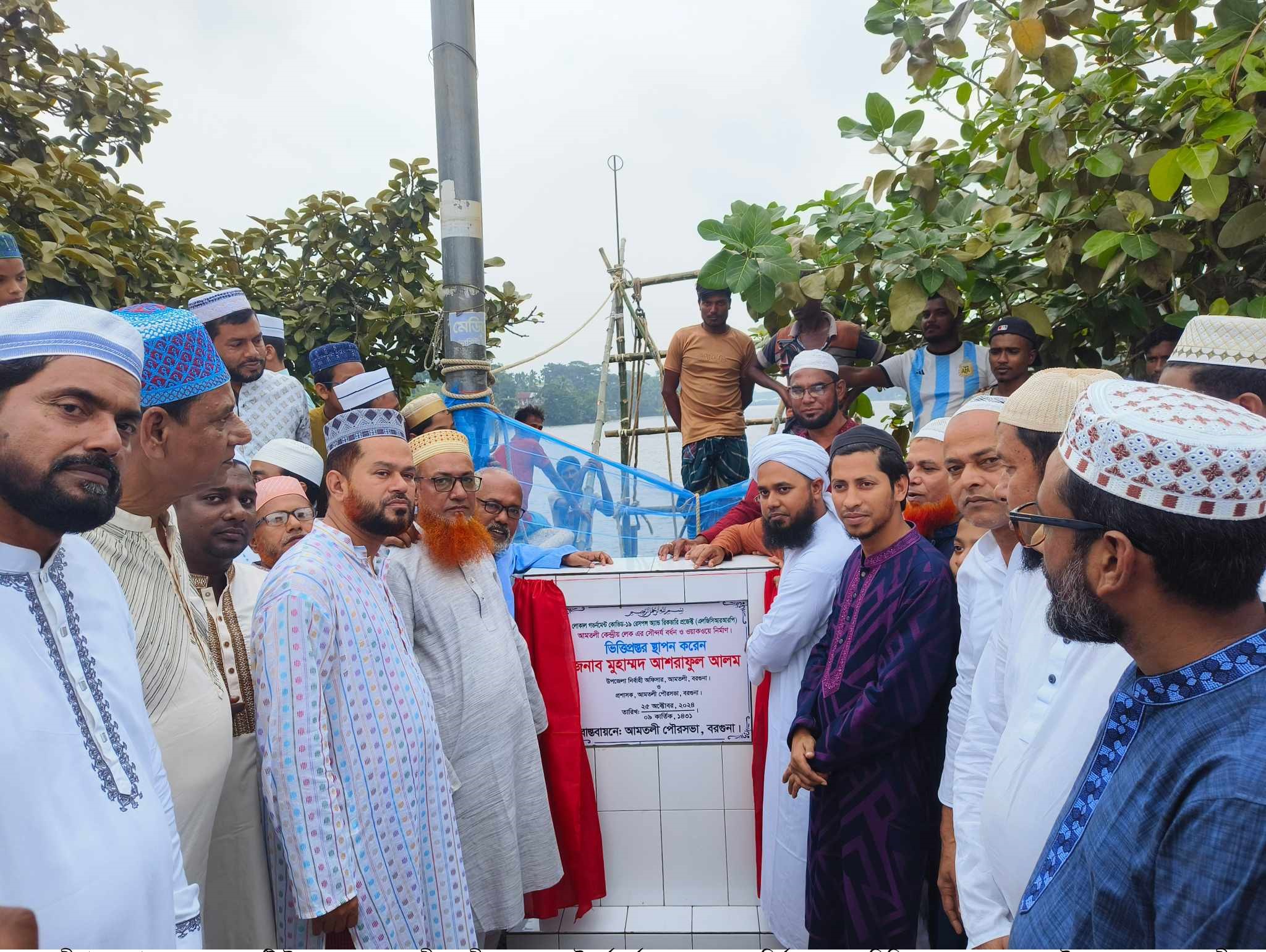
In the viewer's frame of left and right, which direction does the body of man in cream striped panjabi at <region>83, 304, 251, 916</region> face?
facing to the right of the viewer

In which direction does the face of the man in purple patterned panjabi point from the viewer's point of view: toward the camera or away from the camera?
toward the camera

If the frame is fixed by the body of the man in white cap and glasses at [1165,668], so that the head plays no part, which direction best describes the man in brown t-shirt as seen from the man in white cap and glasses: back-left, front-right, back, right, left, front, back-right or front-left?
front-right

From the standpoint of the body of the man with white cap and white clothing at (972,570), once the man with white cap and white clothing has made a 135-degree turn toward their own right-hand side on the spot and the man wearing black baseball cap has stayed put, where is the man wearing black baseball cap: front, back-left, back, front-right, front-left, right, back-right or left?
front

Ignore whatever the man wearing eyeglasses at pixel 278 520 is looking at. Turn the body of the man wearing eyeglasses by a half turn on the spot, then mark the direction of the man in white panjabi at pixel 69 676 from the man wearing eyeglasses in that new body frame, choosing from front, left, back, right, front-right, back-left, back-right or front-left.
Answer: back-left

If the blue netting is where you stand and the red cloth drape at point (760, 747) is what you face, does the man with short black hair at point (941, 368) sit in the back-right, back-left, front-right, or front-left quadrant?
front-left

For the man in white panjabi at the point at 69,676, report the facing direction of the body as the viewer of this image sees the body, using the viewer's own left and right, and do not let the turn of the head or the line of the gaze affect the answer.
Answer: facing the viewer and to the right of the viewer

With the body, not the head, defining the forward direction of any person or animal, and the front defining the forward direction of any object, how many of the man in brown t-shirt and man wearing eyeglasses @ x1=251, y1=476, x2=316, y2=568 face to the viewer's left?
0

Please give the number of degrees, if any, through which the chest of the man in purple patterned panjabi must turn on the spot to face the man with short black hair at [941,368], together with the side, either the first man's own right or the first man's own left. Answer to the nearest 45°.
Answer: approximately 135° to the first man's own right

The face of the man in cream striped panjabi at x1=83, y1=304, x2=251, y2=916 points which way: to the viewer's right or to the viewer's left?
to the viewer's right

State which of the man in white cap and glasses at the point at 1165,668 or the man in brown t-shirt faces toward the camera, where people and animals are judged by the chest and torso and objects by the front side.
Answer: the man in brown t-shirt

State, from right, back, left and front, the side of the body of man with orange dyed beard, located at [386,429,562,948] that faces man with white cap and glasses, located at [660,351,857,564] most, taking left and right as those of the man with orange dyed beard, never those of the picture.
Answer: left

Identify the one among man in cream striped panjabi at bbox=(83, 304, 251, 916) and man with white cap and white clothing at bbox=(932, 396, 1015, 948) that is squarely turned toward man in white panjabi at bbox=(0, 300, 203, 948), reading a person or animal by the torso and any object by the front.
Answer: the man with white cap and white clothing

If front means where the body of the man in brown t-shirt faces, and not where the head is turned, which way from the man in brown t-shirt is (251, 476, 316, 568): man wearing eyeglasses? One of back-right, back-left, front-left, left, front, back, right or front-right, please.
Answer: front-right

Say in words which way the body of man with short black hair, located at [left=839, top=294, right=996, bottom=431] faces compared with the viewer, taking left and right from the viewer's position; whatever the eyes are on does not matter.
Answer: facing the viewer

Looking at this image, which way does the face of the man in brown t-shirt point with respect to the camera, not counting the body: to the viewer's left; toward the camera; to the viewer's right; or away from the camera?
toward the camera

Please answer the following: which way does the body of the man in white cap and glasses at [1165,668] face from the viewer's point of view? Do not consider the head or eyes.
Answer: to the viewer's left
